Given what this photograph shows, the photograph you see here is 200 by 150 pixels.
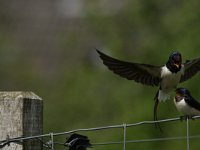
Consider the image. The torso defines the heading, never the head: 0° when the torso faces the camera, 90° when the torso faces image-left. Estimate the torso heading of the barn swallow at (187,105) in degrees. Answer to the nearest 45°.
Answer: approximately 45°

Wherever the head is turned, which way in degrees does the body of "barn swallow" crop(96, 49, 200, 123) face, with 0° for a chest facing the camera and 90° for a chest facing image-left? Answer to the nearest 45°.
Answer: approximately 0°
